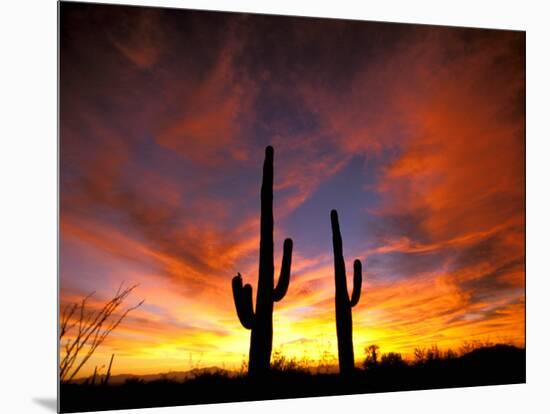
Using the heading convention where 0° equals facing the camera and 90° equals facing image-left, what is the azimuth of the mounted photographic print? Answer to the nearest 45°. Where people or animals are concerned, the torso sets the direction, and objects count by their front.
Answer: approximately 315°
